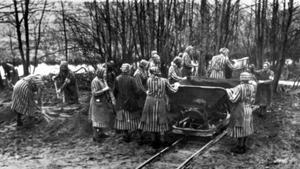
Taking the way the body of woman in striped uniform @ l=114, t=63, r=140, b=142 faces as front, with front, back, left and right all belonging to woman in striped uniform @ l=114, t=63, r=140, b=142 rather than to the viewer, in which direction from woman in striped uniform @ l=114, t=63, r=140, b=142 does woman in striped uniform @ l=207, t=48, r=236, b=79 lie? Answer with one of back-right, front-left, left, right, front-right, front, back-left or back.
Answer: front-right

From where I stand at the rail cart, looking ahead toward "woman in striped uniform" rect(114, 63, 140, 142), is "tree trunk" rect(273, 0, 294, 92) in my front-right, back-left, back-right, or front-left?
back-right

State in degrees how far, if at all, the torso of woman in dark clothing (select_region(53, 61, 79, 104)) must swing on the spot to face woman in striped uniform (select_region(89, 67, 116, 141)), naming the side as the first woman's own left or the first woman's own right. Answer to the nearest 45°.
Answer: approximately 45° to the first woman's own left

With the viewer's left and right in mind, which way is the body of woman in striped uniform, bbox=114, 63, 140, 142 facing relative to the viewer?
facing away from the viewer

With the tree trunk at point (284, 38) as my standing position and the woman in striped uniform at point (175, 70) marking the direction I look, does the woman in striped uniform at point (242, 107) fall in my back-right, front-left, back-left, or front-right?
front-left

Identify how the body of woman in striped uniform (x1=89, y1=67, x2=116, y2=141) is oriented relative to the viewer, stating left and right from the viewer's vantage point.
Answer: facing to the right of the viewer

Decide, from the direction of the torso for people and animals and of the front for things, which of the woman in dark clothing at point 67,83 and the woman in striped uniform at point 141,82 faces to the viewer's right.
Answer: the woman in striped uniform at point 141,82
